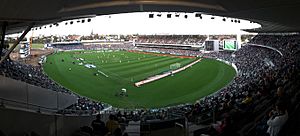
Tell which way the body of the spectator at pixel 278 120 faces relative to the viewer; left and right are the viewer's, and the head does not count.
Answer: facing away from the viewer and to the left of the viewer
